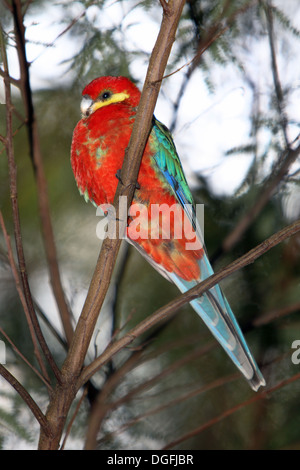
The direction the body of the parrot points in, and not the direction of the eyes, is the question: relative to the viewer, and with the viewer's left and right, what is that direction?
facing the viewer and to the left of the viewer
